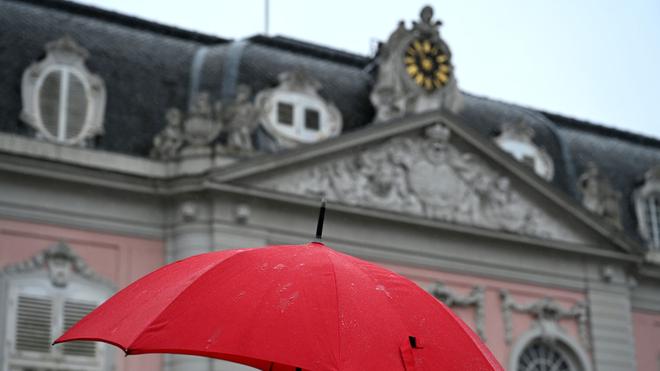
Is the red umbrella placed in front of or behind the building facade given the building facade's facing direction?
in front

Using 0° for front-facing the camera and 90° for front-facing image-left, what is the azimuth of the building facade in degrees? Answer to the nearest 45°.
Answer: approximately 315°
